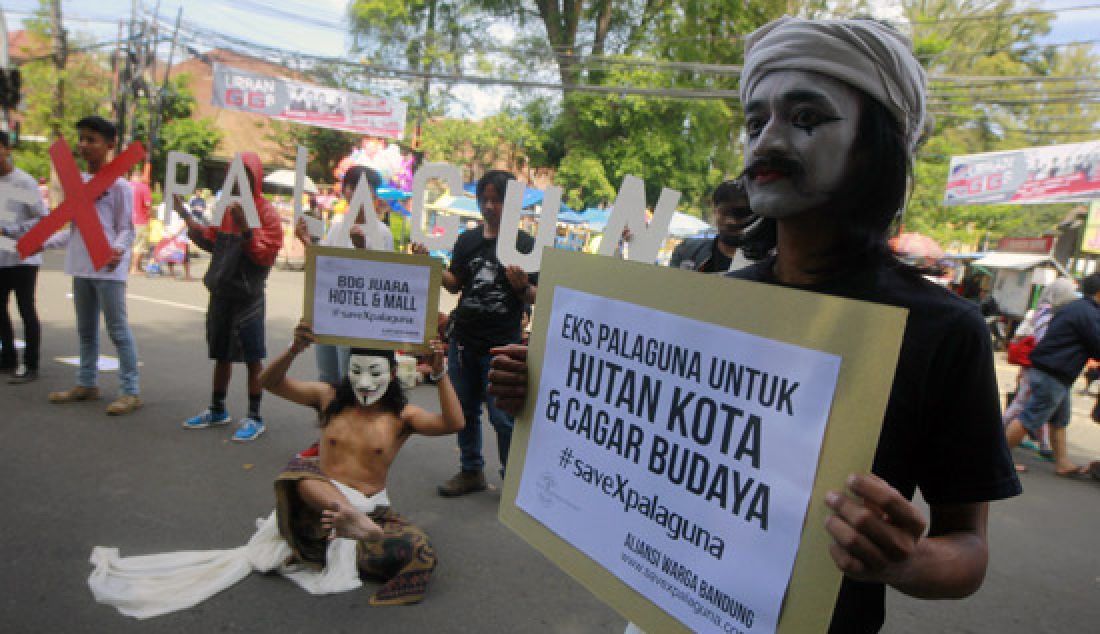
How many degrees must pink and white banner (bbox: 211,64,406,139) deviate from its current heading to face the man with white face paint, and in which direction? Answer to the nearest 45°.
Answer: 0° — it already faces them

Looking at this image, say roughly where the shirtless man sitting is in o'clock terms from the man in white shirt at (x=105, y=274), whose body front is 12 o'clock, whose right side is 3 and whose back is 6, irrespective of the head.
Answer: The shirtless man sitting is roughly at 10 o'clock from the man in white shirt.

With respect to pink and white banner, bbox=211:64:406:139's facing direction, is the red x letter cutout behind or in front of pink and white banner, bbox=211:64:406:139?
in front

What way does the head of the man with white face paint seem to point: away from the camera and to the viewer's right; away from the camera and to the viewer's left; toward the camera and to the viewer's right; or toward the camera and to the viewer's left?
toward the camera and to the viewer's left

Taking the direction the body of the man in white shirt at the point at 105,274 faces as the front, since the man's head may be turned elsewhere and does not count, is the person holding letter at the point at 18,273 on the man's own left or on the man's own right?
on the man's own right

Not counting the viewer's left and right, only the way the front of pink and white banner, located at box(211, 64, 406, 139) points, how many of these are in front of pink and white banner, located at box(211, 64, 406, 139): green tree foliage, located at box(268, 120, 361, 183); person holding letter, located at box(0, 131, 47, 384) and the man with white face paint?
2

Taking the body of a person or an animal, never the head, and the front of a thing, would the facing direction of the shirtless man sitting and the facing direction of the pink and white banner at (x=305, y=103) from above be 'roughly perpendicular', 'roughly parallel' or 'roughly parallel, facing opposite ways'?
roughly parallel

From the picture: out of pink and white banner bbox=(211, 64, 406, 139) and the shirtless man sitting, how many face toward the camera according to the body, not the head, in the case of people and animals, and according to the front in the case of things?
2

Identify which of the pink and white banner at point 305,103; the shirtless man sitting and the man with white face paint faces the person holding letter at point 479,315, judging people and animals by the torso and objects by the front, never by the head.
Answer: the pink and white banner

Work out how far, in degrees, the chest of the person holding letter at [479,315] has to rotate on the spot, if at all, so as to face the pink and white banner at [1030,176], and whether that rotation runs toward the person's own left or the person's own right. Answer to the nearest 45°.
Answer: approximately 180°

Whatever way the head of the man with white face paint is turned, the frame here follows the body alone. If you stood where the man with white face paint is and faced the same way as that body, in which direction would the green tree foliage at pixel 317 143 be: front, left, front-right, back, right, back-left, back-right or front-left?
right

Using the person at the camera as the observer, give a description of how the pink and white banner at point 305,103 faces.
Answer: facing the viewer

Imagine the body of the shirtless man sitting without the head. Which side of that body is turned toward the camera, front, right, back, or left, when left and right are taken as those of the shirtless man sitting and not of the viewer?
front

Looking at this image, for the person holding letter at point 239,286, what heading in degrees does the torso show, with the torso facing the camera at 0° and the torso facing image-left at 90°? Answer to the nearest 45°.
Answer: approximately 45°
